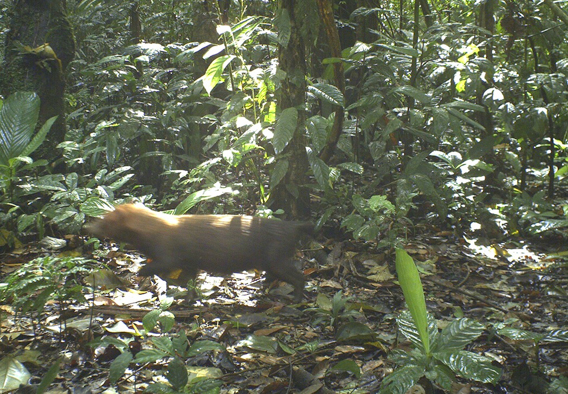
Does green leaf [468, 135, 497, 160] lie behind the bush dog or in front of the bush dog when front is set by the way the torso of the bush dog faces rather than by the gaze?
behind

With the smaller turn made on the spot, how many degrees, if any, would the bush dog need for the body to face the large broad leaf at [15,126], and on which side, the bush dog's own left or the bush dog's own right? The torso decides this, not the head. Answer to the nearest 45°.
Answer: approximately 45° to the bush dog's own right

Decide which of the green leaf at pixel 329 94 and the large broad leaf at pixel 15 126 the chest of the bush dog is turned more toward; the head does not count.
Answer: the large broad leaf

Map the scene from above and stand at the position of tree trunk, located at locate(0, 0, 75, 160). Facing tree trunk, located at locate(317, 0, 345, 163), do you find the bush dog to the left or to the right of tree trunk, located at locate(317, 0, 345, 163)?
right

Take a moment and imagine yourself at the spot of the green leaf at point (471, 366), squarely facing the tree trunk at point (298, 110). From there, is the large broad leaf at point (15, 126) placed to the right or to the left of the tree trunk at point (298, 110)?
left

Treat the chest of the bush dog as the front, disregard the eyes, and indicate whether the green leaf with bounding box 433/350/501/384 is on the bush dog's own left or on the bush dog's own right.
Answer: on the bush dog's own left

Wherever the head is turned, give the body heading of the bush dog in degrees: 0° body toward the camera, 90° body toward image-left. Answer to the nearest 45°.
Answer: approximately 90°

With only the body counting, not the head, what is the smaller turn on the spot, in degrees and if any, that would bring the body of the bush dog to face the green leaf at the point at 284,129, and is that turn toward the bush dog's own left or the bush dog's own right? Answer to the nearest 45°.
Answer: approximately 135° to the bush dog's own right

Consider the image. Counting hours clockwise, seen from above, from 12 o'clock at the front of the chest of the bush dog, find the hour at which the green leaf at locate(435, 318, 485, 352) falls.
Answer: The green leaf is roughly at 8 o'clock from the bush dog.

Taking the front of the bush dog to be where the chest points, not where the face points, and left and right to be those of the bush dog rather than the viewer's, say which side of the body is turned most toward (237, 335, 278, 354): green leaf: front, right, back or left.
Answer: left
